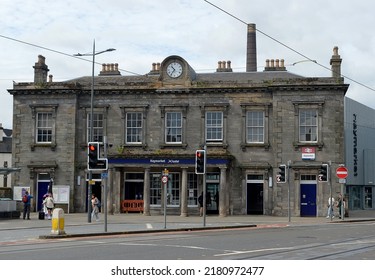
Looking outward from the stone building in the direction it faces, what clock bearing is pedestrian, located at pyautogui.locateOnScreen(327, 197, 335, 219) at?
The pedestrian is roughly at 10 o'clock from the stone building.

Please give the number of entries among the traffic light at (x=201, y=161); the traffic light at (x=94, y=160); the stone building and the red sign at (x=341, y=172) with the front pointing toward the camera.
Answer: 4

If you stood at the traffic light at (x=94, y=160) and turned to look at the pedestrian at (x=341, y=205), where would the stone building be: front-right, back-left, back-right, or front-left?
front-left

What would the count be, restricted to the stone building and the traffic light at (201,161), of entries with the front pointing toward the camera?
2

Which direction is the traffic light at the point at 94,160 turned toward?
toward the camera

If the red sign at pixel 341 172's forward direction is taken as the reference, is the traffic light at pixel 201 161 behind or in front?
in front

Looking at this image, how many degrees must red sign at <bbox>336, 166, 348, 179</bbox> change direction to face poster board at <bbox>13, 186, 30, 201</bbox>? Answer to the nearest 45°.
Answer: approximately 90° to its right

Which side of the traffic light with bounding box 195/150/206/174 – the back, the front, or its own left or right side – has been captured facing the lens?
front

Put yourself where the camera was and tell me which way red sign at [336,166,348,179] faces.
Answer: facing the viewer

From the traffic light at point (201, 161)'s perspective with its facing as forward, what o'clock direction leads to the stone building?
The stone building is roughly at 6 o'clock from the traffic light.

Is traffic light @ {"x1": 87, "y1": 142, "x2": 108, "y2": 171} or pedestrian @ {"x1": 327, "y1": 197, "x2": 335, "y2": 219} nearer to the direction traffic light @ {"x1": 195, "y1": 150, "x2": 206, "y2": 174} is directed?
the traffic light

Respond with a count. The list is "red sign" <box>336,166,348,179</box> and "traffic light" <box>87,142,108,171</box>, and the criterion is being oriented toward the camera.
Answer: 2

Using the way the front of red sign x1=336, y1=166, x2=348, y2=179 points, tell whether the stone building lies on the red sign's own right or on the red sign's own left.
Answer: on the red sign's own right

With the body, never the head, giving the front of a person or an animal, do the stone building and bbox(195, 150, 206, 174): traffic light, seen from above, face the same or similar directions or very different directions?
same or similar directions

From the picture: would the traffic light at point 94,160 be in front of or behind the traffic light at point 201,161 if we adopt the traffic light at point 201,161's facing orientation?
in front
